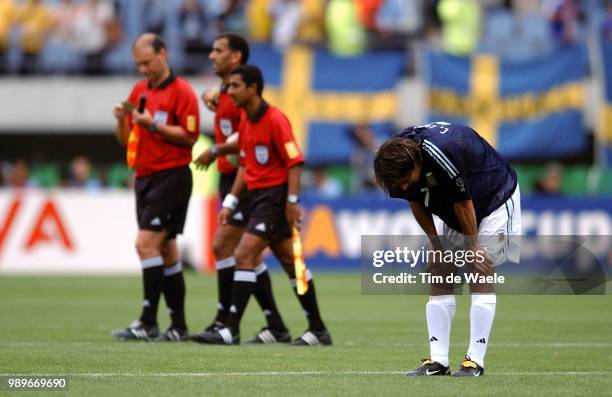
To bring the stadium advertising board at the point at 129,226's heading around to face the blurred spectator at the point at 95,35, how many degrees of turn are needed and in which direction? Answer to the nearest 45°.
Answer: approximately 180°

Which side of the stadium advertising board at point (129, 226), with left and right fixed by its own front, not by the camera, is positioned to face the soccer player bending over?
front

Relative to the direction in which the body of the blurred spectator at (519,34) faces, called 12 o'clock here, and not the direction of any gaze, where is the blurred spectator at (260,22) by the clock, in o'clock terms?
the blurred spectator at (260,22) is roughly at 3 o'clock from the blurred spectator at (519,34).

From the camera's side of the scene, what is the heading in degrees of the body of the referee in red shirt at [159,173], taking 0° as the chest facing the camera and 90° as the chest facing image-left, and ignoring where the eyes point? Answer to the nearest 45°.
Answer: approximately 45°

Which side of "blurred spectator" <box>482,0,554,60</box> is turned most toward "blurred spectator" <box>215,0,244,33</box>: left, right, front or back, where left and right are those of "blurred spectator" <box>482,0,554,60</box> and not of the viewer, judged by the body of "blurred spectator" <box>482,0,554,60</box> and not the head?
right

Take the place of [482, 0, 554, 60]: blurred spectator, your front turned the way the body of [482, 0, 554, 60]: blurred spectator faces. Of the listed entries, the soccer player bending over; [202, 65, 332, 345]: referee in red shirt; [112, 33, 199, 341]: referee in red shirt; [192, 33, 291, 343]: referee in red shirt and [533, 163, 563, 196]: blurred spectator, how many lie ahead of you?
5

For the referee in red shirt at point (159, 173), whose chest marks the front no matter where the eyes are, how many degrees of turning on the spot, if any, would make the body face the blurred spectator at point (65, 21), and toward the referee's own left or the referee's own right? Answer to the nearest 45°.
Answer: approximately 135° to the referee's own right
